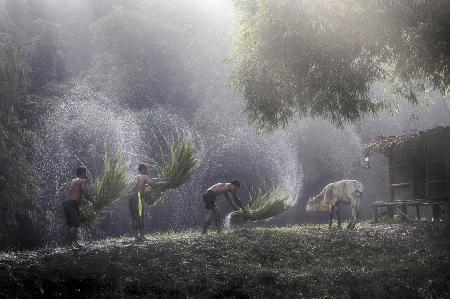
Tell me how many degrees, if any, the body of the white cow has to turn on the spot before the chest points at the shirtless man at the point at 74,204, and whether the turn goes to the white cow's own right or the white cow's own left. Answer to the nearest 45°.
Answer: approximately 45° to the white cow's own left

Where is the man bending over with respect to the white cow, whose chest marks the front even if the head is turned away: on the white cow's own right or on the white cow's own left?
on the white cow's own left

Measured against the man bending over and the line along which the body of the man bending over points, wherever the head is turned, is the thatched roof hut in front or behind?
in front

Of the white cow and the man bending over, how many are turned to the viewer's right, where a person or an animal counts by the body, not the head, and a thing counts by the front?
1

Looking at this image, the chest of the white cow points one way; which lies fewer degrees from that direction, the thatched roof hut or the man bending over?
the man bending over

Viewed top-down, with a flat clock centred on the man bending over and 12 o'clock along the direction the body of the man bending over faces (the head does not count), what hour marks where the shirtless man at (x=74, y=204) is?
The shirtless man is roughly at 5 o'clock from the man bending over.

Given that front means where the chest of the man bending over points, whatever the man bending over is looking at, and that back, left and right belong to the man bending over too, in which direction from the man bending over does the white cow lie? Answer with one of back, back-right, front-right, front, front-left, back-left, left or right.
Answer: front-left

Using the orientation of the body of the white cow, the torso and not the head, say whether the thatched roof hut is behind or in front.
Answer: behind

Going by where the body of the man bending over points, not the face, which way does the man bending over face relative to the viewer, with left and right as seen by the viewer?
facing to the right of the viewer

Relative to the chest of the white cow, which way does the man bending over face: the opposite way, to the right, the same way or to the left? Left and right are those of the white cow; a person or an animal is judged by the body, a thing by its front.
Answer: the opposite way

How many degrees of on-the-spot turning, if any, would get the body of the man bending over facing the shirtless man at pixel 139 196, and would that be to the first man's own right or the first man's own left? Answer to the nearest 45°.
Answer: approximately 135° to the first man's own right

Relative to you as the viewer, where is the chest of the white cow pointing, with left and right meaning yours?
facing to the left of the viewer
